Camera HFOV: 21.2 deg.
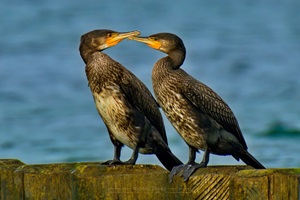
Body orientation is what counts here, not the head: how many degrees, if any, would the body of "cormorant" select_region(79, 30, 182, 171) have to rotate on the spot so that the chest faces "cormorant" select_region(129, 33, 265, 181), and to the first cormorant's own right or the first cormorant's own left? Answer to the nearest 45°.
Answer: approximately 135° to the first cormorant's own left

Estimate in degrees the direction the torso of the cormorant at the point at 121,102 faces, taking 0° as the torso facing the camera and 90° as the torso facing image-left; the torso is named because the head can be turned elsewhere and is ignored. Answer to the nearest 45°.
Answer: approximately 45°
